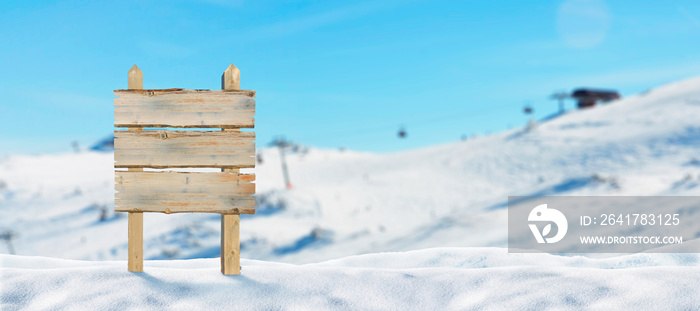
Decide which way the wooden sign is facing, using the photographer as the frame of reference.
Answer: facing the viewer

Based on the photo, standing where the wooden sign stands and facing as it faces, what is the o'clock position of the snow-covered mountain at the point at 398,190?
The snow-covered mountain is roughly at 7 o'clock from the wooden sign.
